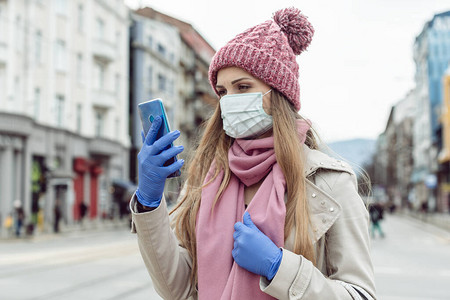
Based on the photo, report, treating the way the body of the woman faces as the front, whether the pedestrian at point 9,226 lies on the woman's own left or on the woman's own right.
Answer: on the woman's own right

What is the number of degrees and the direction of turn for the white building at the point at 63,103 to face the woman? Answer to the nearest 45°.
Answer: approximately 45° to its right

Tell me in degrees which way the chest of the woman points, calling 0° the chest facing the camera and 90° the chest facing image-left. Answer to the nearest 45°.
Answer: approximately 45°
